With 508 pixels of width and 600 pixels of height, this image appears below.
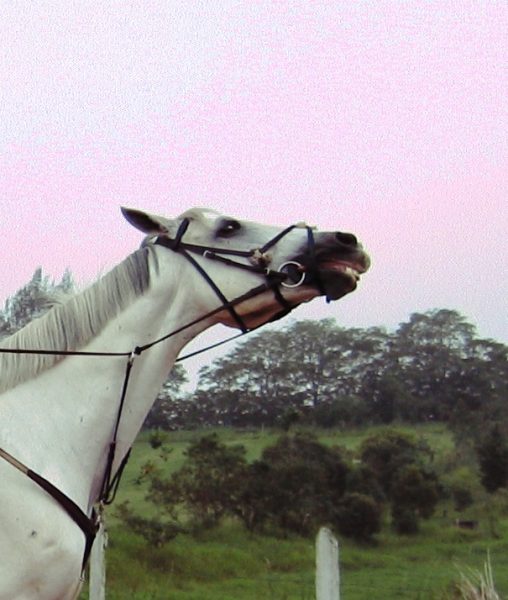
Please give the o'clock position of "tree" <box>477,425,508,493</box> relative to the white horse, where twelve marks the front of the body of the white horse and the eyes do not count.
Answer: The tree is roughly at 10 o'clock from the white horse.

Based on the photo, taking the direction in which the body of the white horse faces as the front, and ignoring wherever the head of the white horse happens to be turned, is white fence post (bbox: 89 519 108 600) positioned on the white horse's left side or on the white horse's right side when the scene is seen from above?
on the white horse's left side

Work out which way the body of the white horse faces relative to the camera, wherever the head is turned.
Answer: to the viewer's right

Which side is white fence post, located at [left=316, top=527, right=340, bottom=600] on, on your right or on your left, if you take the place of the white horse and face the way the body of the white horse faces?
on your left

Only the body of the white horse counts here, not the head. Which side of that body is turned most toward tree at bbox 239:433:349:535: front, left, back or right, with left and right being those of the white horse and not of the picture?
left

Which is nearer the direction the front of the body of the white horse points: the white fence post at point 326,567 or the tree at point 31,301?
the white fence post

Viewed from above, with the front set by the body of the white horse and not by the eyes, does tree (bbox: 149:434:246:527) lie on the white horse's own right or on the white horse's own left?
on the white horse's own left
